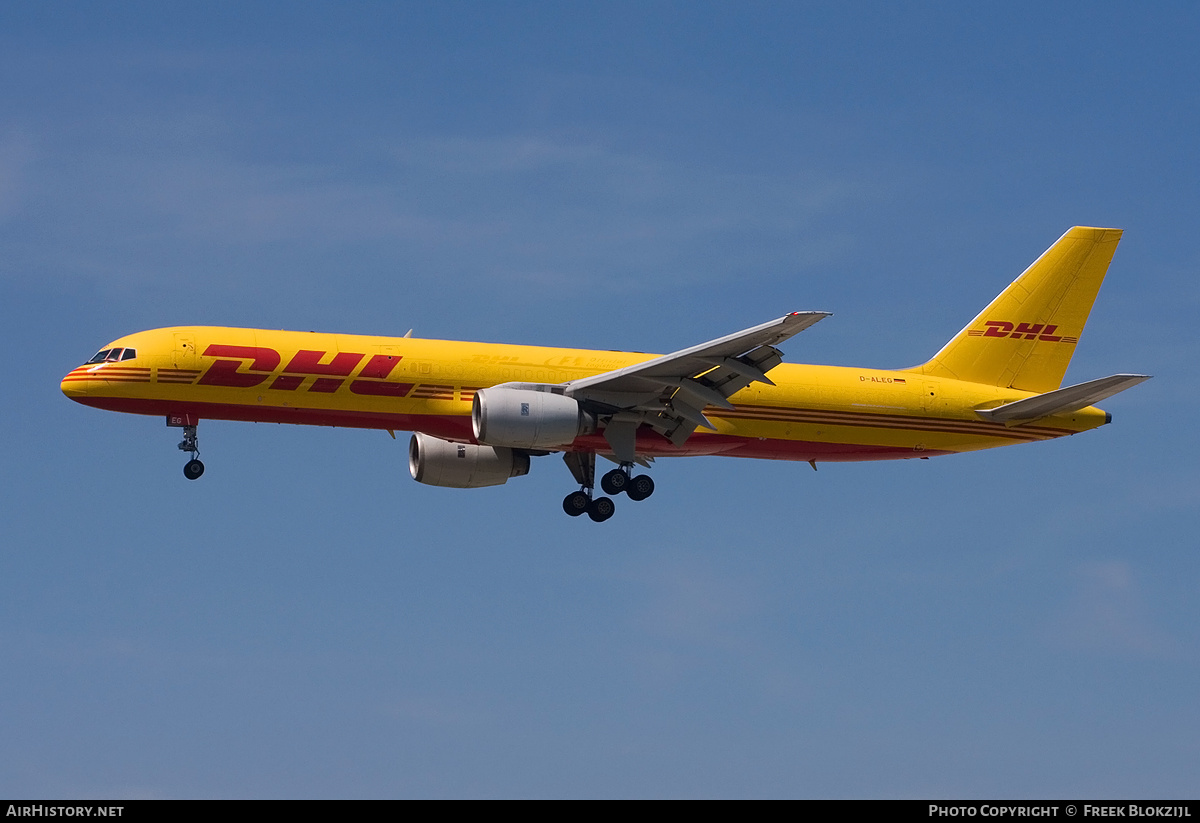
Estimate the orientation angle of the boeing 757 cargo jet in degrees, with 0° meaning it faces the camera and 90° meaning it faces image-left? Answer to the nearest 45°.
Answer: approximately 90°
